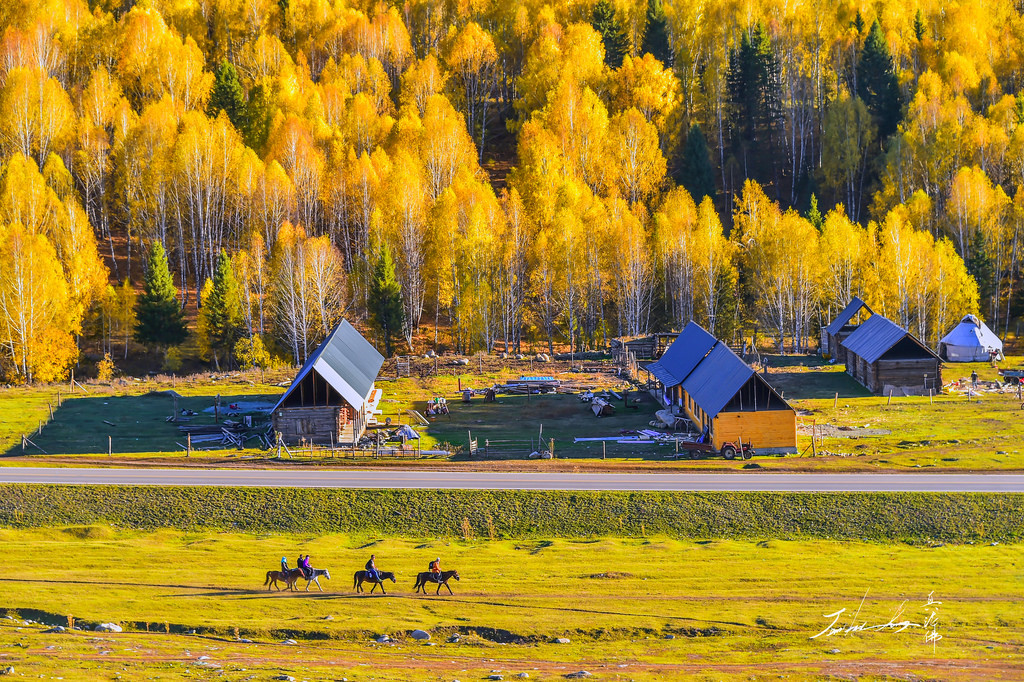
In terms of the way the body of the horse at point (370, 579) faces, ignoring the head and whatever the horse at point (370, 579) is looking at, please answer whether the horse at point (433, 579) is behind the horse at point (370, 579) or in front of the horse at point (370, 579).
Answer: in front

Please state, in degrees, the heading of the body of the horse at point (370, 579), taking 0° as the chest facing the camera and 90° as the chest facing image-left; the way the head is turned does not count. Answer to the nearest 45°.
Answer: approximately 270°

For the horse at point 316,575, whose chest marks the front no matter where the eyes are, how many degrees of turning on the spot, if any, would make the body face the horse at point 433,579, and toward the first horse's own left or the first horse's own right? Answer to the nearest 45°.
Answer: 0° — it already faces it

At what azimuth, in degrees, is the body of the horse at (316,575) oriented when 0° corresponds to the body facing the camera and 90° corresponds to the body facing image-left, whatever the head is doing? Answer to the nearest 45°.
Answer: approximately 270°

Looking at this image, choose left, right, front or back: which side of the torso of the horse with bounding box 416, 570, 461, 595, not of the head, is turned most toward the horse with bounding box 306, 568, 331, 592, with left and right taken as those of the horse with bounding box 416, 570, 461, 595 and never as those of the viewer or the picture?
back

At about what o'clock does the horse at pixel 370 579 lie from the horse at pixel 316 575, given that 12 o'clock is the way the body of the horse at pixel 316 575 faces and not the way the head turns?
the horse at pixel 370 579 is roughly at 1 o'clock from the horse at pixel 316 575.

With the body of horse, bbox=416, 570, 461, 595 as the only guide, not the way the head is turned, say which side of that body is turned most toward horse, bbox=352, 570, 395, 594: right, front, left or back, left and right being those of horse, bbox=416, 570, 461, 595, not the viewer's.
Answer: back

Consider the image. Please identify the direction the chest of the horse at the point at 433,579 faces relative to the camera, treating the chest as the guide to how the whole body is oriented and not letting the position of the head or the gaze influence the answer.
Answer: to the viewer's right

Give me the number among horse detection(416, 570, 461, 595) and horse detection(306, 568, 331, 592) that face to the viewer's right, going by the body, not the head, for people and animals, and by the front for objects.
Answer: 2
